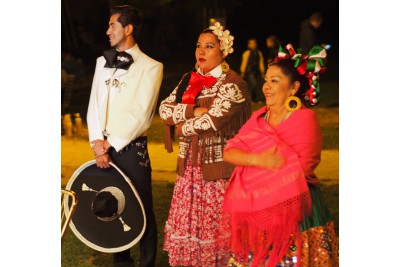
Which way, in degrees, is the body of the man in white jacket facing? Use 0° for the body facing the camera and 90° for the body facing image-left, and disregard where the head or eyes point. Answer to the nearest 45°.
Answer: approximately 45°

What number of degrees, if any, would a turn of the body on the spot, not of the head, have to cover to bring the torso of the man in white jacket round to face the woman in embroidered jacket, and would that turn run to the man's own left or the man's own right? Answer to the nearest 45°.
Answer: approximately 90° to the man's own left

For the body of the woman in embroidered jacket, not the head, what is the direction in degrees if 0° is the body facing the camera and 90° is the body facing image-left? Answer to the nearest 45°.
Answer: approximately 45°

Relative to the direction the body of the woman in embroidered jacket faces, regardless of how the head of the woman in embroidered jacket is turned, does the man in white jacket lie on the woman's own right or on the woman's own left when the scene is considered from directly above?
on the woman's own right
